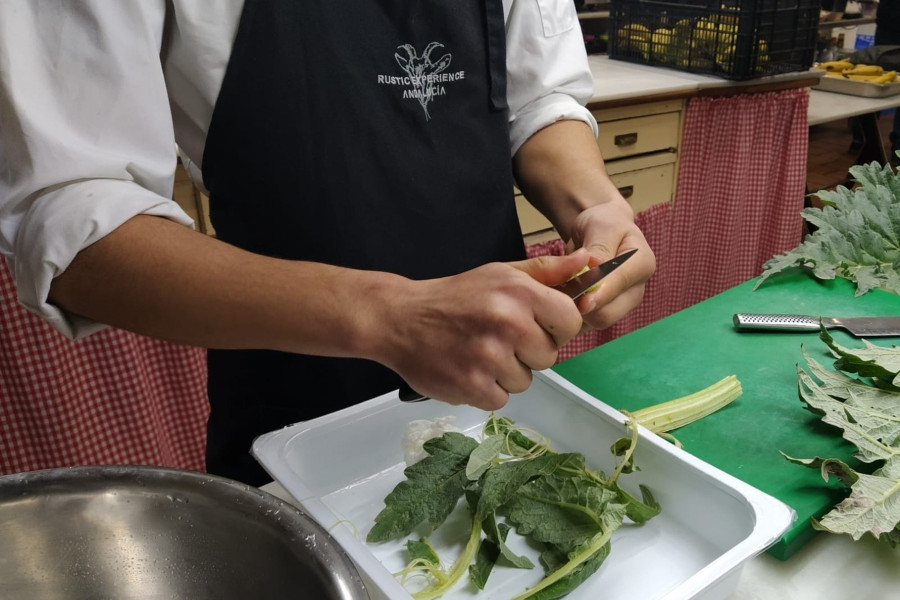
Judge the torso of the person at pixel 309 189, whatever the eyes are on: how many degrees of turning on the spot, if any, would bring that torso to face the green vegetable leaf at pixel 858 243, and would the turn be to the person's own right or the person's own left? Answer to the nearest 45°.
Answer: approximately 45° to the person's own left

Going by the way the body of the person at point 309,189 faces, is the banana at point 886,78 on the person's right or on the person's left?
on the person's left

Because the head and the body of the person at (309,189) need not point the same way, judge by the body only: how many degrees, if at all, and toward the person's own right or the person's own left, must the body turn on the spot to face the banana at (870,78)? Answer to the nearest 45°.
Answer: approximately 90° to the person's own left

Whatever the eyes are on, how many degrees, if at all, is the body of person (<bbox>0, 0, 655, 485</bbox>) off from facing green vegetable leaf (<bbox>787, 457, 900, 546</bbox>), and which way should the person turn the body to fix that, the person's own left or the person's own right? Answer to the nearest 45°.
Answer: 0° — they already face it

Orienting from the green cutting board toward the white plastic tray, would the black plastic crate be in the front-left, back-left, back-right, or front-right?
back-right

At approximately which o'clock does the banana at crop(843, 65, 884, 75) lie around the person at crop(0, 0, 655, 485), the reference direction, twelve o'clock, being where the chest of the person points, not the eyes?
The banana is roughly at 9 o'clock from the person.

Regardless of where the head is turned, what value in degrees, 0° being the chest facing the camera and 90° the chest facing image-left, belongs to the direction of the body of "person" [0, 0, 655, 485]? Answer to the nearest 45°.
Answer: approximately 315°

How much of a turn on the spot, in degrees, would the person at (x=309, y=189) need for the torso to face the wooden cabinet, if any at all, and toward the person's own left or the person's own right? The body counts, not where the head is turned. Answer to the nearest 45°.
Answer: approximately 90° to the person's own left

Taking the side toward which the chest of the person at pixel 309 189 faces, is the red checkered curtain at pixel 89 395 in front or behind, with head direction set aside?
behind
